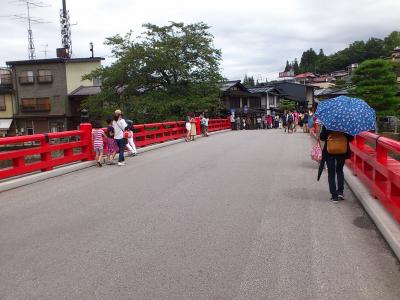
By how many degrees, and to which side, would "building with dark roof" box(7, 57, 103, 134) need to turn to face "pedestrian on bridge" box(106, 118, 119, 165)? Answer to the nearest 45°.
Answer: approximately 45° to its left

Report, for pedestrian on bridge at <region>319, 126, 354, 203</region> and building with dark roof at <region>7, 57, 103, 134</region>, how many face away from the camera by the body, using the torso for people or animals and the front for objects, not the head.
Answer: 1

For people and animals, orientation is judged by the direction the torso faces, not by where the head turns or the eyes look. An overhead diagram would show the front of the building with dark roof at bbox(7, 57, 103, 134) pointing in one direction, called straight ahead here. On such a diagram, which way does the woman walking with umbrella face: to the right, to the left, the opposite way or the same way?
the opposite way

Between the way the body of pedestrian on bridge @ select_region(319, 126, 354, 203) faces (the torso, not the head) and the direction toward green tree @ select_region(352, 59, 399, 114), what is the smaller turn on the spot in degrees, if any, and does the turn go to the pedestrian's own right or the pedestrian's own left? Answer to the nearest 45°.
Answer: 0° — they already face it

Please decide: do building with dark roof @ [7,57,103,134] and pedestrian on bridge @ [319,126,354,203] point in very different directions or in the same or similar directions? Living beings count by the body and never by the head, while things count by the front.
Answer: very different directions

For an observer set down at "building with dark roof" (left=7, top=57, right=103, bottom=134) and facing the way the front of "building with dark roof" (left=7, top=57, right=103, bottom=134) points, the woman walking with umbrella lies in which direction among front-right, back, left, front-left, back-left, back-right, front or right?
front-left

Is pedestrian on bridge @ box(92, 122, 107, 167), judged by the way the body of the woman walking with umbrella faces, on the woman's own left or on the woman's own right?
on the woman's own left

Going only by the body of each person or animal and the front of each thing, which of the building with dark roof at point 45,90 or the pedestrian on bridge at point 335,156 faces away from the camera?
the pedestrian on bridge

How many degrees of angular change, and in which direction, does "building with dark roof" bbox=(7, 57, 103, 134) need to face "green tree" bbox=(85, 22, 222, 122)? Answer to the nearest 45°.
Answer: approximately 90° to its left

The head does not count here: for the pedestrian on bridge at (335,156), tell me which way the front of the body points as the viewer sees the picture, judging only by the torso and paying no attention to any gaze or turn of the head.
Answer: away from the camera

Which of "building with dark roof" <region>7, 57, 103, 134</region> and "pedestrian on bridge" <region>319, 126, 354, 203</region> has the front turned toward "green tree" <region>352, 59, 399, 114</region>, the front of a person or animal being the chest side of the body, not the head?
the pedestrian on bridge

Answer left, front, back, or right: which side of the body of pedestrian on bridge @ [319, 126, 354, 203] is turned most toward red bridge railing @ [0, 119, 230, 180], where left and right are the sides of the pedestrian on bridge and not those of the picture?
left

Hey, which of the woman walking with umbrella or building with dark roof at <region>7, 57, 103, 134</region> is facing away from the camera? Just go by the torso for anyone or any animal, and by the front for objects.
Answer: the woman walking with umbrella

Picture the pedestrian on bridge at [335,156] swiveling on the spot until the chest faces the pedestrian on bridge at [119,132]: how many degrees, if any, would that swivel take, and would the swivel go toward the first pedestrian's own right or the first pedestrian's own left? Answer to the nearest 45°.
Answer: approximately 45° to the first pedestrian's own left

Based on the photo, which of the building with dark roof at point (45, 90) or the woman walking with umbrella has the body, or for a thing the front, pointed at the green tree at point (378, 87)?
the woman walking with umbrella
